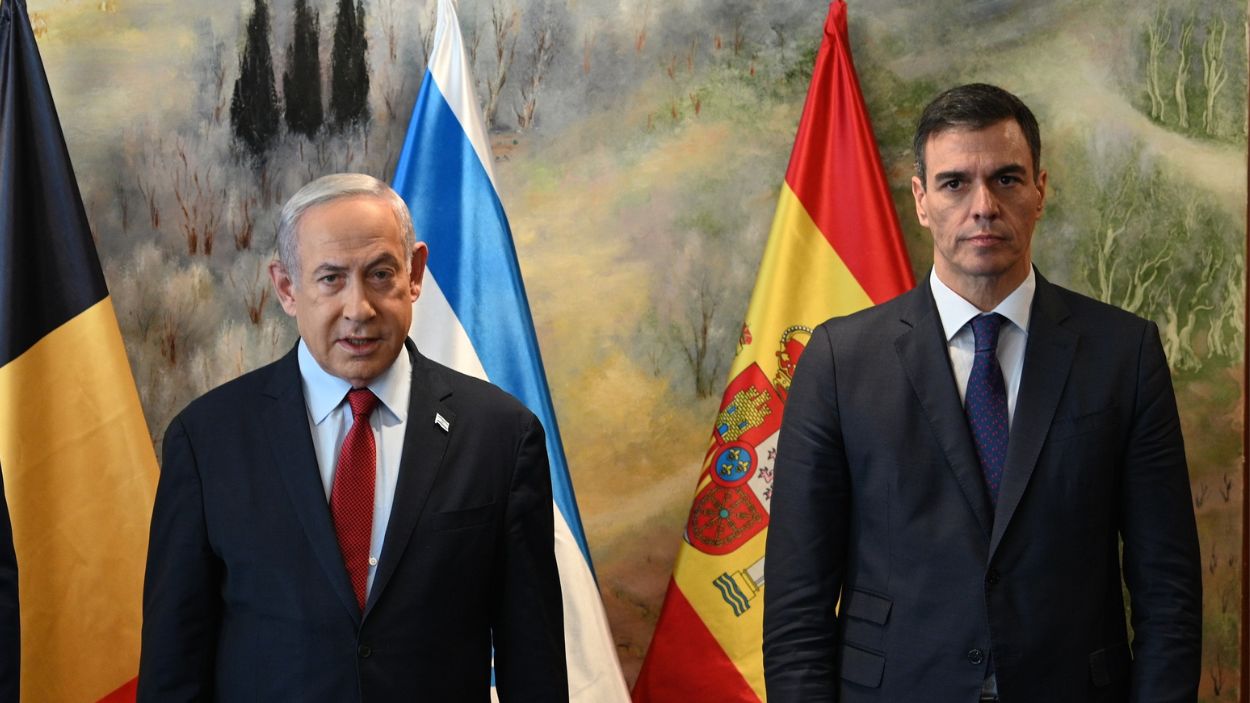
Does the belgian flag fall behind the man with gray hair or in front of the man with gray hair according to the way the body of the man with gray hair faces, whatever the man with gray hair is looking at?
behind

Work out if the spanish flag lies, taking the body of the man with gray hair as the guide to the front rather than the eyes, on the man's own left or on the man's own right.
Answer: on the man's own left

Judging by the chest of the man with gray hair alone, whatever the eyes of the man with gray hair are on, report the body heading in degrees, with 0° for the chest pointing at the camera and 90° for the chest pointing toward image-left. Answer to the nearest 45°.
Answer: approximately 0°

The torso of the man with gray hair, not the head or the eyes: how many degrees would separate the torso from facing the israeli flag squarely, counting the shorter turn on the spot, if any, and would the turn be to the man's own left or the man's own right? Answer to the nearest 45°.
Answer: approximately 180°

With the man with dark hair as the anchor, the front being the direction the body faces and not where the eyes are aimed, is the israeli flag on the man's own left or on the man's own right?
on the man's own right

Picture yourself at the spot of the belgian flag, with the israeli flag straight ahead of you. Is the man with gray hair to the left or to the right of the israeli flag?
right

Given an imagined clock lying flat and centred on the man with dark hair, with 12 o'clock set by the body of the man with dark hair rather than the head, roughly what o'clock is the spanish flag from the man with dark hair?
The spanish flag is roughly at 5 o'clock from the man with dark hair.
